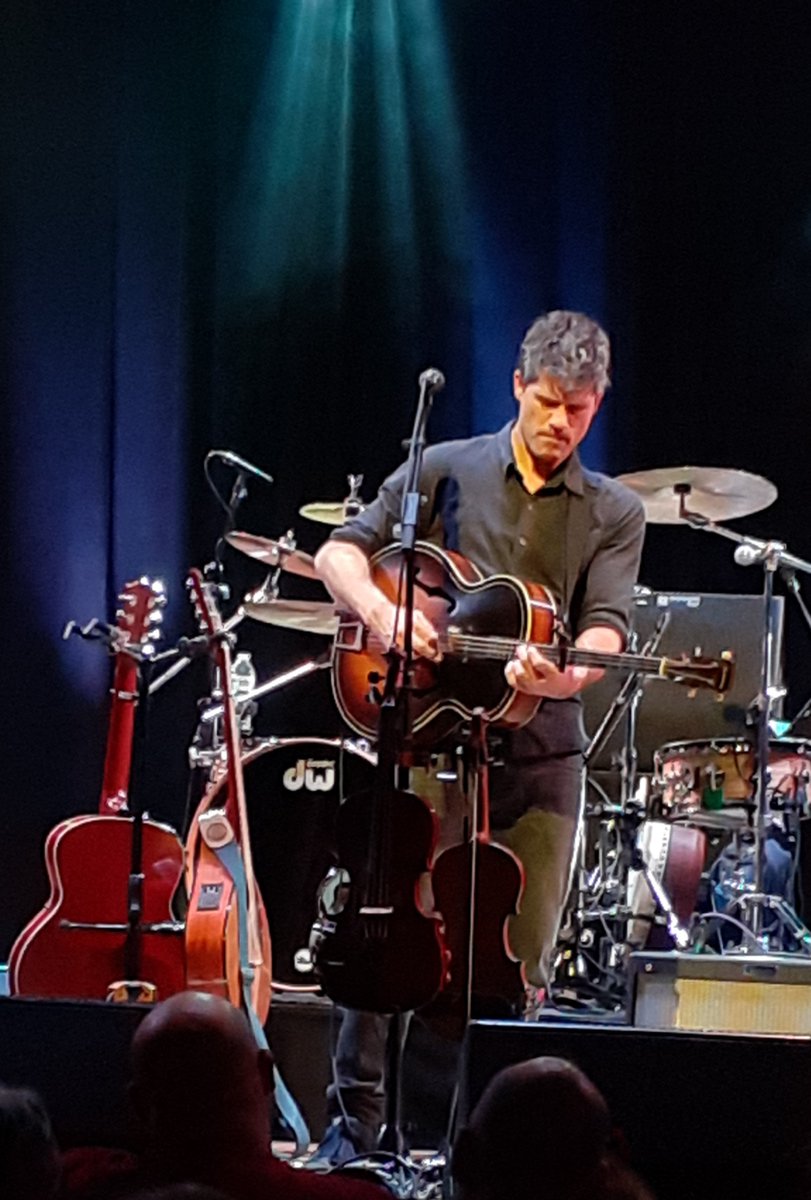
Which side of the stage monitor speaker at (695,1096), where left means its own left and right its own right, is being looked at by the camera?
back

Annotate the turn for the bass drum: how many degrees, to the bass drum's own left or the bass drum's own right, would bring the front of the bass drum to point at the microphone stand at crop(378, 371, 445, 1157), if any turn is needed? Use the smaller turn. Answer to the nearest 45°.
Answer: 0° — it already faces it

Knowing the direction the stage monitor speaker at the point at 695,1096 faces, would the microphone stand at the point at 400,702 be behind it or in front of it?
in front

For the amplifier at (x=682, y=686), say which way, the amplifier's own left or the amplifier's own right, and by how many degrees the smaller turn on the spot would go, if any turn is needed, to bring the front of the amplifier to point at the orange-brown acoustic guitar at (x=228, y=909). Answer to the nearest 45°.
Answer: approximately 45° to the amplifier's own right

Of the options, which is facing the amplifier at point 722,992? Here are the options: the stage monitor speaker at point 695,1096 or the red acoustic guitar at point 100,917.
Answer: the stage monitor speaker

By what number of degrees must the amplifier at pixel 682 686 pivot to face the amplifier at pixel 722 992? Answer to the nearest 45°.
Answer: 0° — it already faces it

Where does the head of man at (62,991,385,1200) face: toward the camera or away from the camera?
away from the camera

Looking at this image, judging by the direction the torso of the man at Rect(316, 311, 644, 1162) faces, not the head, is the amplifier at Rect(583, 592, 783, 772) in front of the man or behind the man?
behind

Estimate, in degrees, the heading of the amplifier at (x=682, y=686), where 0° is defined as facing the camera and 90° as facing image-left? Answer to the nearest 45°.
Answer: approximately 0°
